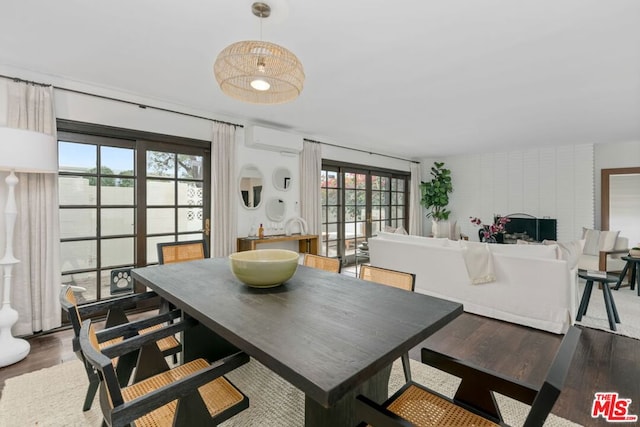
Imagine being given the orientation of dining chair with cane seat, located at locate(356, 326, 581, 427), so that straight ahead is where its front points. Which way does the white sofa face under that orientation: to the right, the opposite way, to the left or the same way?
to the right

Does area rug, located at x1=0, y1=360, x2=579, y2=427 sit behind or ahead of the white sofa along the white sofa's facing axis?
behind

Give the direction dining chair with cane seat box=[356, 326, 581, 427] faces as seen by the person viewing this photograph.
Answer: facing away from the viewer and to the left of the viewer

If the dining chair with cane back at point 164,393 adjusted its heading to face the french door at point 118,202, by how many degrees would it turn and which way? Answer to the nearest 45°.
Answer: approximately 45° to its left

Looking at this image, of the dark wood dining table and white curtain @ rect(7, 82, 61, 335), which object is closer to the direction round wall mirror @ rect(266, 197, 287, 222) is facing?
the dark wood dining table

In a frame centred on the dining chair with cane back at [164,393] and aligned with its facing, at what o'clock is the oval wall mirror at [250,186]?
The oval wall mirror is roughly at 11 o'clock from the dining chair with cane back.

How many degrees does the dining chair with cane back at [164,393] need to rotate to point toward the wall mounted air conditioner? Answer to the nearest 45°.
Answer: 0° — it already faces it

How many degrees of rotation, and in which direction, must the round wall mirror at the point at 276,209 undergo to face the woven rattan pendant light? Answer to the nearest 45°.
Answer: approximately 45° to its right

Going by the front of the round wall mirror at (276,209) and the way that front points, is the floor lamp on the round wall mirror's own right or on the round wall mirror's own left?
on the round wall mirror's own right

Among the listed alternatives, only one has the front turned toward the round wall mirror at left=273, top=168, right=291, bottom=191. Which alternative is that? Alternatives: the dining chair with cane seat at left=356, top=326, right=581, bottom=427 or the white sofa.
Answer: the dining chair with cane seat

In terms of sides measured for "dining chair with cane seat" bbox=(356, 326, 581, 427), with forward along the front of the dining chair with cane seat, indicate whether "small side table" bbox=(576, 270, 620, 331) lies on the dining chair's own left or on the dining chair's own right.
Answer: on the dining chair's own right

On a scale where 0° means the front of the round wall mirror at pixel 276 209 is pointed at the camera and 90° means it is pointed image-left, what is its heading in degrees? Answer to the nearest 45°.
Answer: approximately 315°

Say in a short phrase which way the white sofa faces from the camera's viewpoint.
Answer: facing away from the viewer and to the right of the viewer
